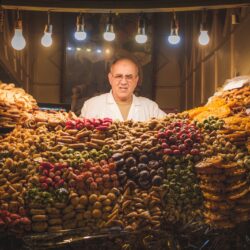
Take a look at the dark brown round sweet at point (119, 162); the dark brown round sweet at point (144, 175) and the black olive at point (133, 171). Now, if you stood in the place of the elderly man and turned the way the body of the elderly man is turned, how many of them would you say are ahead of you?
3

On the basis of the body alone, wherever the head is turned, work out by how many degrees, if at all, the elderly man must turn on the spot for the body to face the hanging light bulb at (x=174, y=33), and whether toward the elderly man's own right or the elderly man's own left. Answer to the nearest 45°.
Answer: approximately 45° to the elderly man's own left

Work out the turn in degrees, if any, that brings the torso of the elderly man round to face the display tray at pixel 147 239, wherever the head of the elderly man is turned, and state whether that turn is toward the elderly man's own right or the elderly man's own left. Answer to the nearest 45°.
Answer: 0° — they already face it

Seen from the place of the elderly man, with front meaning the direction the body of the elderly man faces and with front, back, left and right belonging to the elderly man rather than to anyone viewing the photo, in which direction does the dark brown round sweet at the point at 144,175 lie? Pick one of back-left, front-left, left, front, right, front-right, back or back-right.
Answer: front

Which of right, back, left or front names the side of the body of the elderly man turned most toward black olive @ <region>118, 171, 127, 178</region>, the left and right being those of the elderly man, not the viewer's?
front

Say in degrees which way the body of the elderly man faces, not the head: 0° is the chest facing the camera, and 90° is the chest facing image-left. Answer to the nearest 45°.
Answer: approximately 0°

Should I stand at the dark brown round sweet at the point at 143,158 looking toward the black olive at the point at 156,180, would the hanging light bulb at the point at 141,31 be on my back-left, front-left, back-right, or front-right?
back-left

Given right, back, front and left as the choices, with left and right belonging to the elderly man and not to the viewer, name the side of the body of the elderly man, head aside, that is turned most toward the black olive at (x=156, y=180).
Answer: front

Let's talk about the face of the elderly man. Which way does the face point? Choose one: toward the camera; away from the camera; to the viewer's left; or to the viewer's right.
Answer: toward the camera

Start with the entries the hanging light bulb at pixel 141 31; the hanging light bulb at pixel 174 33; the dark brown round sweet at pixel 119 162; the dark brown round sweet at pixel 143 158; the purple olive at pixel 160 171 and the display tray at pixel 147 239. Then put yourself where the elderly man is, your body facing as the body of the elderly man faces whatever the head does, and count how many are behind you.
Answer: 0

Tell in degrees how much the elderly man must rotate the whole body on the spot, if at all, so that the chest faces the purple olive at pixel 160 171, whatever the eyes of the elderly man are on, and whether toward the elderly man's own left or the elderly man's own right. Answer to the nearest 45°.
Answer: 0° — they already face it

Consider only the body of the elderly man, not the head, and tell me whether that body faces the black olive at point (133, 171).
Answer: yes

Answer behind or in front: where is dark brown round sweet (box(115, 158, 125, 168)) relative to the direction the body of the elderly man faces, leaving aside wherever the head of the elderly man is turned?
in front
